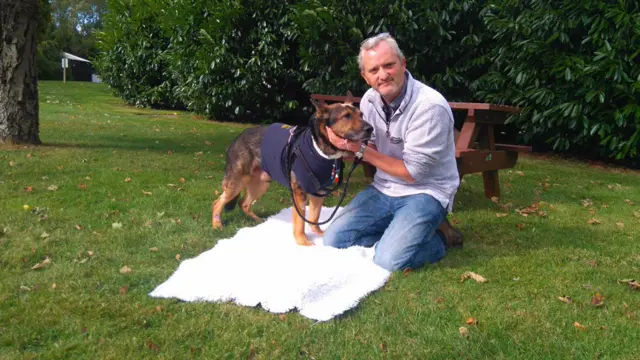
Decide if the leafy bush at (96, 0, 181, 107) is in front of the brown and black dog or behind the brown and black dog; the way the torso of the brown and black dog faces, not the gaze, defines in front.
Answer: behind

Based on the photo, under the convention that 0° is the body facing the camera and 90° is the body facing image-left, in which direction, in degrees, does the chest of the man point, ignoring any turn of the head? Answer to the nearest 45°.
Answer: approximately 45°

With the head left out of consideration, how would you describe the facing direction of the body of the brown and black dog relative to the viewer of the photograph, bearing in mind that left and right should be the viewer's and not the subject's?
facing the viewer and to the right of the viewer

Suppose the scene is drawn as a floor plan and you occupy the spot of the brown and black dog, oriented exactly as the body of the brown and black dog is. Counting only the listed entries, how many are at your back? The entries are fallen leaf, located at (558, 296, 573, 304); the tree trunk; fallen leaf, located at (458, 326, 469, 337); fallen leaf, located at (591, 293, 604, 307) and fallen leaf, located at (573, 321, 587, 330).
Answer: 1

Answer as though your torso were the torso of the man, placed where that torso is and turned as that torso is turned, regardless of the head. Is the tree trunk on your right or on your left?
on your right

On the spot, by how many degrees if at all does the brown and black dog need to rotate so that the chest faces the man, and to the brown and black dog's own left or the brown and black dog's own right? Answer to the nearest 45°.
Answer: approximately 45° to the brown and black dog's own left

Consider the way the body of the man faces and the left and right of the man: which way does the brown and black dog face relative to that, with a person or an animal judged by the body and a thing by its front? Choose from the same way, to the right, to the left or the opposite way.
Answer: to the left

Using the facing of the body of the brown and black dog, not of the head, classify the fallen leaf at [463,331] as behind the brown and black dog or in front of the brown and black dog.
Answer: in front

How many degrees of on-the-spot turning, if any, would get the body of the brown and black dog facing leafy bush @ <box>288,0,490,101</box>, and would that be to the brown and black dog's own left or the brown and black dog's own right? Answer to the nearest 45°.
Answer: approximately 135° to the brown and black dog's own left

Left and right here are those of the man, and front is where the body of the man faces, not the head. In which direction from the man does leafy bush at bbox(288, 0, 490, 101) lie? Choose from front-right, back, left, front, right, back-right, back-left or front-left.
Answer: back-right

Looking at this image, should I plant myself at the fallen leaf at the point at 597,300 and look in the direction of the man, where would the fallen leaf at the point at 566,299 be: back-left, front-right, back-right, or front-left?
front-left

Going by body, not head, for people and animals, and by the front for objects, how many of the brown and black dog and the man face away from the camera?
0

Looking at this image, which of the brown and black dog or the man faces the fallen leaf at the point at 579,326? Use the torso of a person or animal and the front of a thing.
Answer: the brown and black dog
